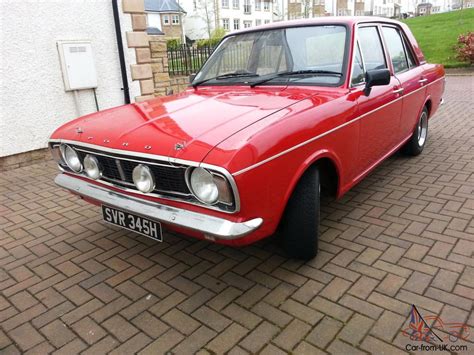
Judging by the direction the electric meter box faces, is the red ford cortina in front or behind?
in front

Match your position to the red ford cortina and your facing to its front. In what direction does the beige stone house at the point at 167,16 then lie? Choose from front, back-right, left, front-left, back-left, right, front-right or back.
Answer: back-right

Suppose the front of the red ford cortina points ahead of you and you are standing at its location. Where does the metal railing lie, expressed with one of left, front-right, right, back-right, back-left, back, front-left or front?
back-right

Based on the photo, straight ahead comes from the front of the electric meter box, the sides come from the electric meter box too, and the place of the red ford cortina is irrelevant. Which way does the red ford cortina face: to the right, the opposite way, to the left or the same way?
to the right

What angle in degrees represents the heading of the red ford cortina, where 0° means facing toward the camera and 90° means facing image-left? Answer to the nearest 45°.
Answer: approximately 45°

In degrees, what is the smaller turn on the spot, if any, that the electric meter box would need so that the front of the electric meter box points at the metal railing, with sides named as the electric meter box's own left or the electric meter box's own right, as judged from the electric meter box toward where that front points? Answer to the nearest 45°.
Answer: approximately 135° to the electric meter box's own left

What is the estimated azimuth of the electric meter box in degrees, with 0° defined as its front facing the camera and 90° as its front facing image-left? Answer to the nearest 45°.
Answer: approximately 0°

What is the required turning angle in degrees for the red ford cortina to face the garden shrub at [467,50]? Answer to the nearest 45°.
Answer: approximately 180°
